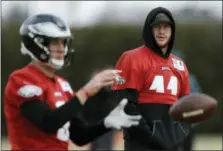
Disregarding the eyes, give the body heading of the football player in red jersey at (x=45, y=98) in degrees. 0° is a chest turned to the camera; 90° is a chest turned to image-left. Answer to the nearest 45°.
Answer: approximately 315°
